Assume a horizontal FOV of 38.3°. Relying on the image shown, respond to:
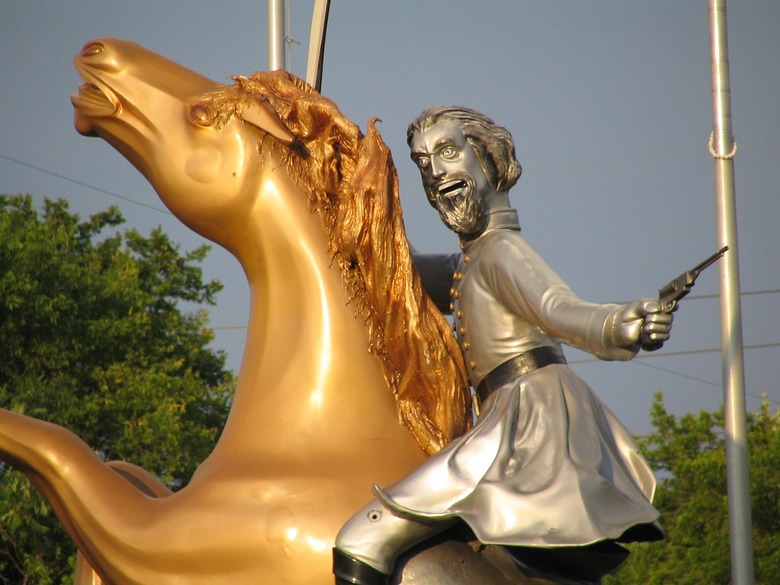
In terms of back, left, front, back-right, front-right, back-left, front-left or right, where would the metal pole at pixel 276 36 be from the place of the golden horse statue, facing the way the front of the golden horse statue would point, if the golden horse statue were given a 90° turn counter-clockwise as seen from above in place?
back

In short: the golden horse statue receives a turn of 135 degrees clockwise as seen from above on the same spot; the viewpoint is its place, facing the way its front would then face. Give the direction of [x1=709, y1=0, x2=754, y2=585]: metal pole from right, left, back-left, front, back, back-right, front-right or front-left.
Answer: front

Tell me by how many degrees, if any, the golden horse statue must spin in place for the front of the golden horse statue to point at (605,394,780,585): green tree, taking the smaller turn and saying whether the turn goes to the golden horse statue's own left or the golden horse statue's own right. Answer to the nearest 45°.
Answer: approximately 135° to the golden horse statue's own right

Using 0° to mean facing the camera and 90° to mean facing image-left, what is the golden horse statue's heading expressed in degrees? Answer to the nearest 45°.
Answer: approximately 90°
